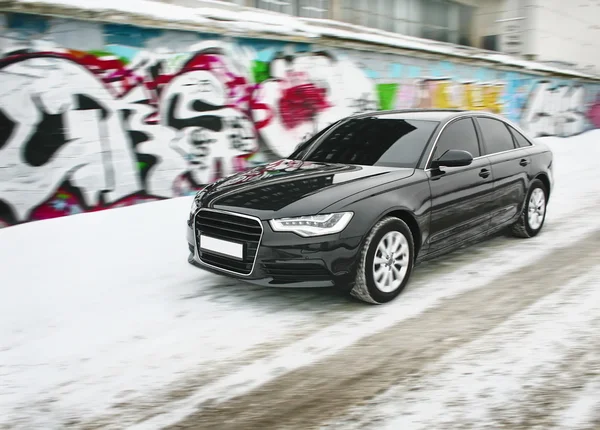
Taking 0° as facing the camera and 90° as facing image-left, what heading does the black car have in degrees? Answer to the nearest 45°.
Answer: approximately 45°
